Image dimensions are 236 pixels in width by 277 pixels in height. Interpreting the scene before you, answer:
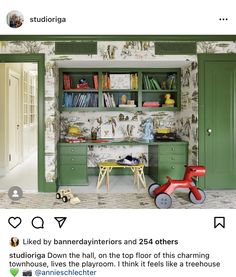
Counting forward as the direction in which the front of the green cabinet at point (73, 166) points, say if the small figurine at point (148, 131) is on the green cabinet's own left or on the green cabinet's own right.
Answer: on the green cabinet's own left

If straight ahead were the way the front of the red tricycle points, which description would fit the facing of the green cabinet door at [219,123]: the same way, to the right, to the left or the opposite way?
to the right

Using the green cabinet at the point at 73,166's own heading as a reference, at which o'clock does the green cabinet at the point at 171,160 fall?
the green cabinet at the point at 171,160 is roughly at 9 o'clock from the green cabinet at the point at 73,166.

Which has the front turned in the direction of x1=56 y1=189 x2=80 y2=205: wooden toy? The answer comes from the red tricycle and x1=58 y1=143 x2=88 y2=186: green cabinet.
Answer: the green cabinet

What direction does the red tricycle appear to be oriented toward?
to the viewer's right
